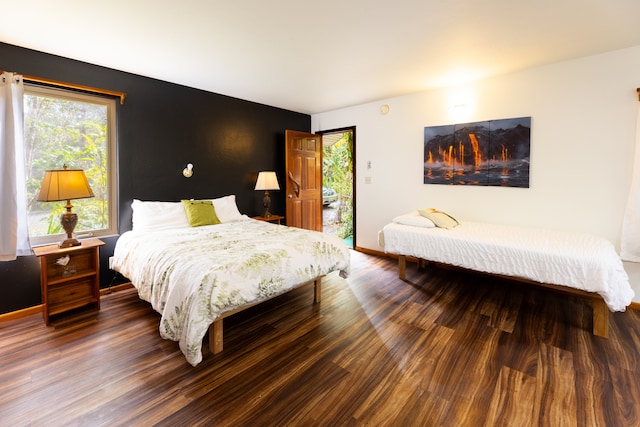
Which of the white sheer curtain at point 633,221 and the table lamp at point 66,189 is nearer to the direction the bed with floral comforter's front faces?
the white sheer curtain

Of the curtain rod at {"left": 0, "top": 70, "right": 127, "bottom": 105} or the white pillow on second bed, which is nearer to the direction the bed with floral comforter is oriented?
the white pillow on second bed

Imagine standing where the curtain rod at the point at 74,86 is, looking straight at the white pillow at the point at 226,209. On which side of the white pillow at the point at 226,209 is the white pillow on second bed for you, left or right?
right

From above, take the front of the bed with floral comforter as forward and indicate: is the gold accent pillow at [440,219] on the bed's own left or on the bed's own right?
on the bed's own left

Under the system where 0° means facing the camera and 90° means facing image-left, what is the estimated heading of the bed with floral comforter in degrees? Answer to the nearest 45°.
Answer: approximately 315°

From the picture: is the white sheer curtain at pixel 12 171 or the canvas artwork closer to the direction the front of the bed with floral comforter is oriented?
the canvas artwork

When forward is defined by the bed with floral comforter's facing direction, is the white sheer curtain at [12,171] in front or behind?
behind

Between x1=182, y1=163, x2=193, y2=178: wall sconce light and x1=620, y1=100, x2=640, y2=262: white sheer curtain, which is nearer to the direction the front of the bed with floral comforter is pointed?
the white sheer curtain

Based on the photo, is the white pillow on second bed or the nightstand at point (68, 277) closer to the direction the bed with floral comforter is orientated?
the white pillow on second bed

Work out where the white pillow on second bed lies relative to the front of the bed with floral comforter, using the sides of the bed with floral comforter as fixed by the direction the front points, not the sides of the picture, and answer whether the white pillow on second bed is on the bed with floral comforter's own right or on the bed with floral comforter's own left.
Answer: on the bed with floral comforter's own left
